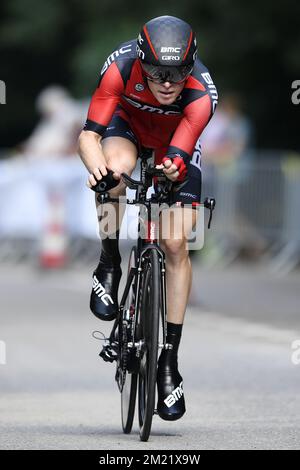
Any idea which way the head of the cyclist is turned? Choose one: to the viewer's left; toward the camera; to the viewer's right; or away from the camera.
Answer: toward the camera

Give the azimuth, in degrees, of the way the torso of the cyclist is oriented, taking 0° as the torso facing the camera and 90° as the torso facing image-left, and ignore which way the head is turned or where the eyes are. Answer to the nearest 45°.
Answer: approximately 0°

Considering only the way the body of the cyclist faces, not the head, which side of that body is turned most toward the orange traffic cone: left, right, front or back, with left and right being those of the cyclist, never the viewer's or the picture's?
back
